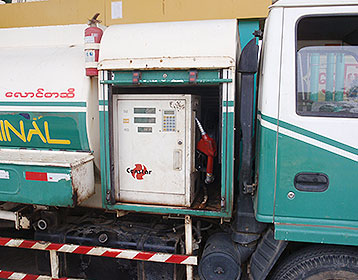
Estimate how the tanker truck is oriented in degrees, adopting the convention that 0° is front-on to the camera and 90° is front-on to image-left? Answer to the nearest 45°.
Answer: approximately 270°
